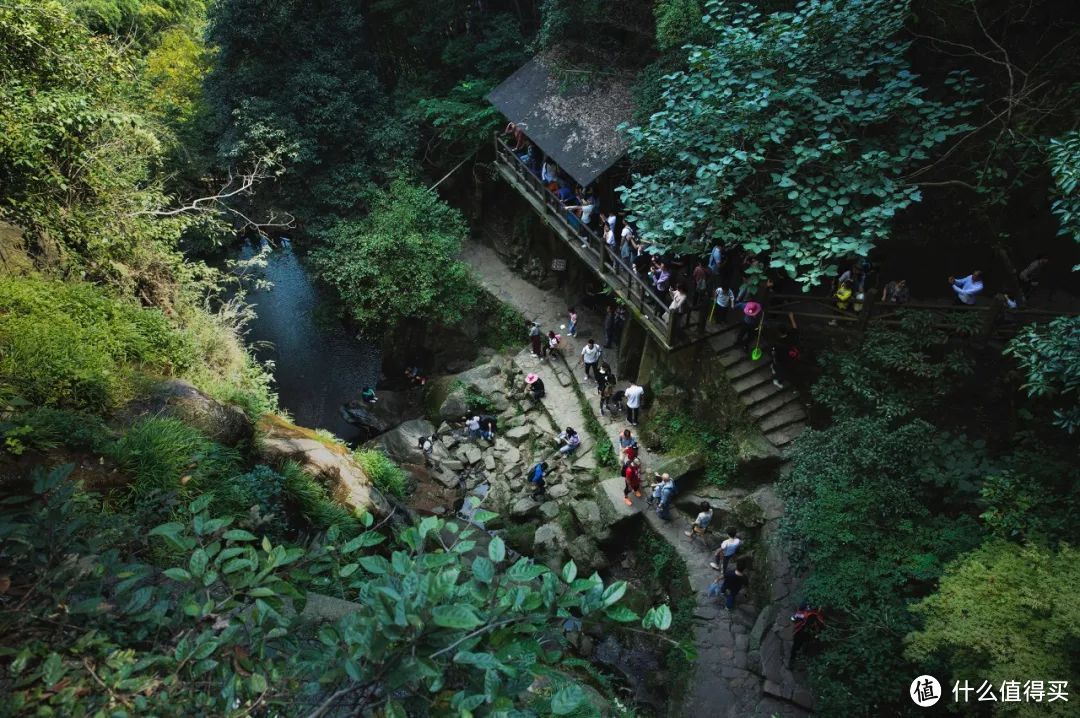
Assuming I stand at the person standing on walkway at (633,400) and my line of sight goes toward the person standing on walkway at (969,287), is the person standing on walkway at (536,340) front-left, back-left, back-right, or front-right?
back-left

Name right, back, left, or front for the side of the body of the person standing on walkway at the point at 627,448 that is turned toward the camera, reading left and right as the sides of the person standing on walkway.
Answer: front

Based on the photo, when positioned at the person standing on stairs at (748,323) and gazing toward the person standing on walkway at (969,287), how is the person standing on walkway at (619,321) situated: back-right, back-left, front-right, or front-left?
back-left
